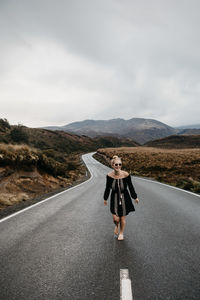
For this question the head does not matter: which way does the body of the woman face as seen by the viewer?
toward the camera
